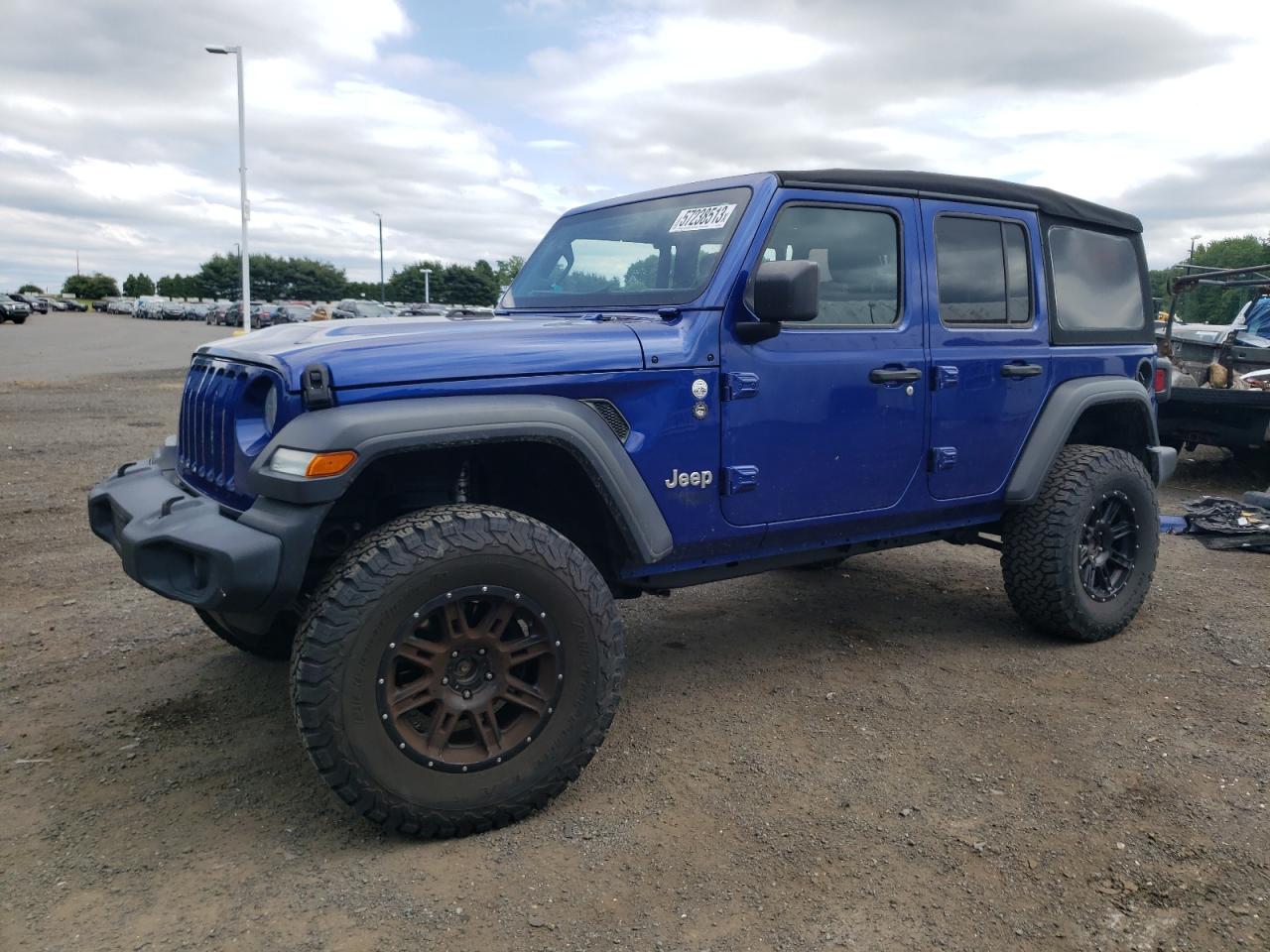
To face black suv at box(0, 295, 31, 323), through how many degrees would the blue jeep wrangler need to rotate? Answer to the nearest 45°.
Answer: approximately 90° to its right

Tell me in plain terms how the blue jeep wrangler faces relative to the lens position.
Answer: facing the viewer and to the left of the viewer
